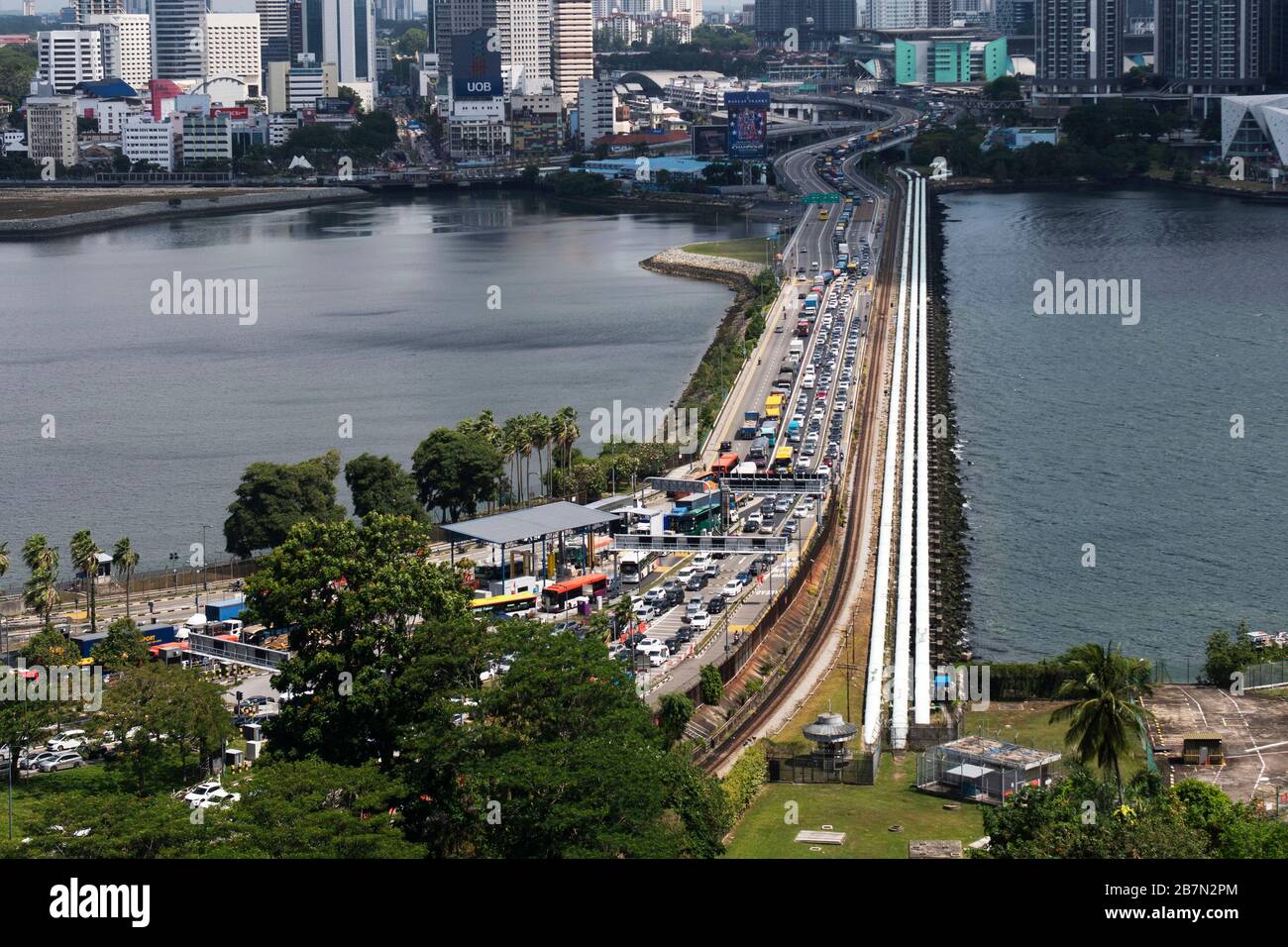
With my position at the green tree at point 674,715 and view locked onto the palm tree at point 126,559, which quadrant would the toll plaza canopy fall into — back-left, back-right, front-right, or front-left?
front-right

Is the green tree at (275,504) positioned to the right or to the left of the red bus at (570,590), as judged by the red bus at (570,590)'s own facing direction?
on its right

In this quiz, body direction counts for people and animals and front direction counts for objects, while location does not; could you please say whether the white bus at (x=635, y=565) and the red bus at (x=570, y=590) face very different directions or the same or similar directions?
same or similar directions

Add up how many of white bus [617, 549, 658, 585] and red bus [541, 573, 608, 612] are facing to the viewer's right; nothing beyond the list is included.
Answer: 0

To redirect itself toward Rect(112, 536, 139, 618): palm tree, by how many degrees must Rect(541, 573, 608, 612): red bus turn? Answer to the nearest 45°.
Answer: approximately 45° to its right

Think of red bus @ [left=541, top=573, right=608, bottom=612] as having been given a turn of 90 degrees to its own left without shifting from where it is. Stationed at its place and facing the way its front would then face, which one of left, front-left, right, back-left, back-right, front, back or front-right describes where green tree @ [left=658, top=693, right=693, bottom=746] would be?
front-right

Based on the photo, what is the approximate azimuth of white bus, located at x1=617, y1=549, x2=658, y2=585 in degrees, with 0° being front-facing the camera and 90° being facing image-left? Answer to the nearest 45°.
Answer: approximately 45°
